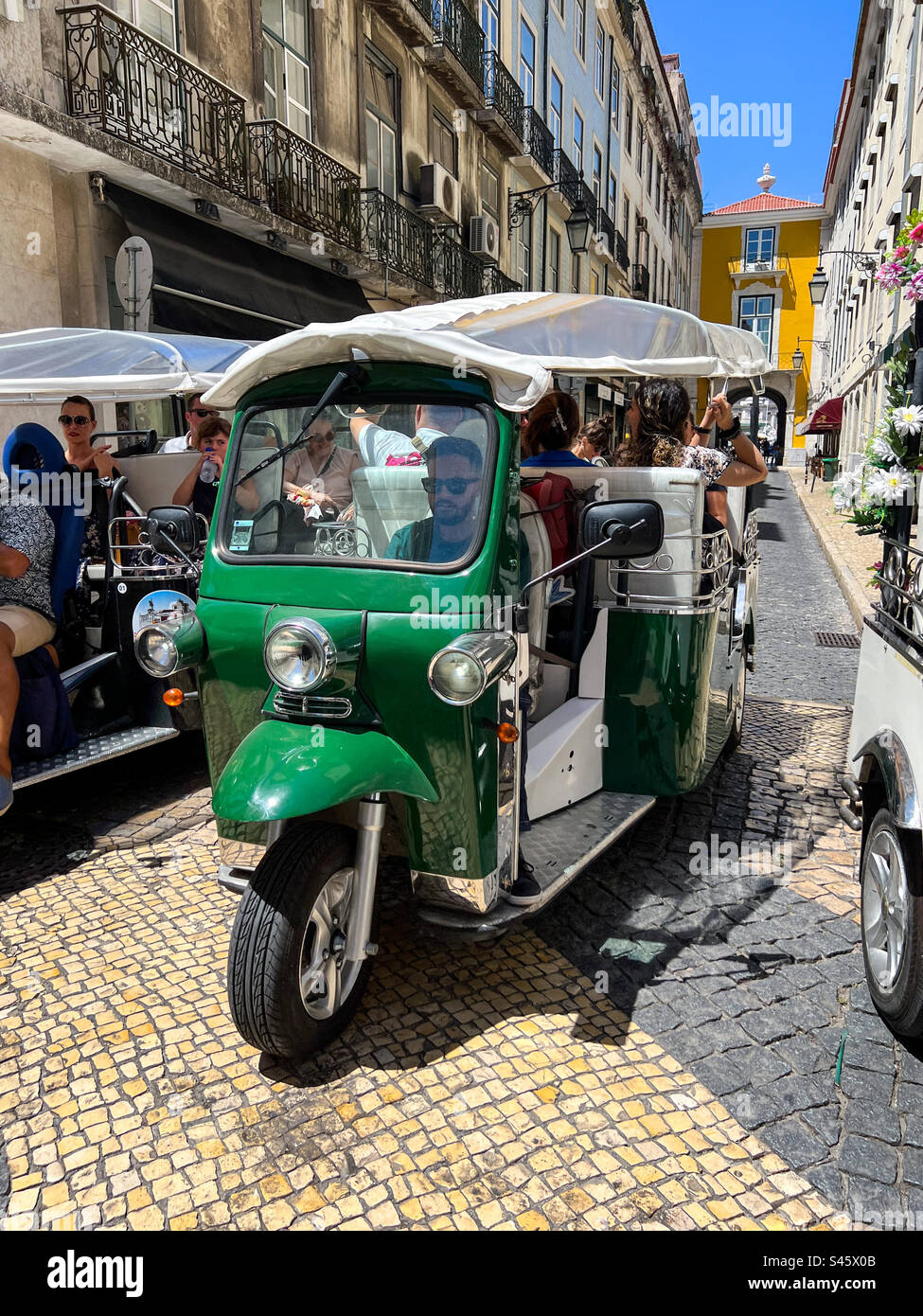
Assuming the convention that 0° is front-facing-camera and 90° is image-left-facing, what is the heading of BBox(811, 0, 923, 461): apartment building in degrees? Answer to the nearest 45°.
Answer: approximately 90°

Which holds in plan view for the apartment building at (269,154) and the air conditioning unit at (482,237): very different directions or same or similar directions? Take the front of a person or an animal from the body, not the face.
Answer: same or similar directions

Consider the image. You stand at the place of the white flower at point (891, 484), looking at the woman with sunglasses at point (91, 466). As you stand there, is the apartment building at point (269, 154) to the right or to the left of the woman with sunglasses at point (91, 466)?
right

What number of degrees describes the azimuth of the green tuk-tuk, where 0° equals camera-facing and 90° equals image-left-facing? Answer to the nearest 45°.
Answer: approximately 45°

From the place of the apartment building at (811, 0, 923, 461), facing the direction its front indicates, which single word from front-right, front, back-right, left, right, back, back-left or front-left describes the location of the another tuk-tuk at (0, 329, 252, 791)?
left

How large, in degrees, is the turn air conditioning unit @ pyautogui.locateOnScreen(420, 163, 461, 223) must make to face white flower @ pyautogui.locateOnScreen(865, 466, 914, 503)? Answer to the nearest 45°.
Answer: approximately 45° to its right

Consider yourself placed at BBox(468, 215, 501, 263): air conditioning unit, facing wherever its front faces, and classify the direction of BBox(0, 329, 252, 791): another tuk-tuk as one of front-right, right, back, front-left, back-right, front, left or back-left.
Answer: front-right

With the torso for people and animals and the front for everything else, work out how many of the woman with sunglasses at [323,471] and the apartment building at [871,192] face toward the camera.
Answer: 1

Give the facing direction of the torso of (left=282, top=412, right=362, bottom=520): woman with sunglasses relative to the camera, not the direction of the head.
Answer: toward the camera

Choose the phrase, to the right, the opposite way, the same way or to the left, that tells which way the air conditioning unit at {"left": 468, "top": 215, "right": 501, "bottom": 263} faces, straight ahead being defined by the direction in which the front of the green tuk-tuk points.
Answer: to the left
